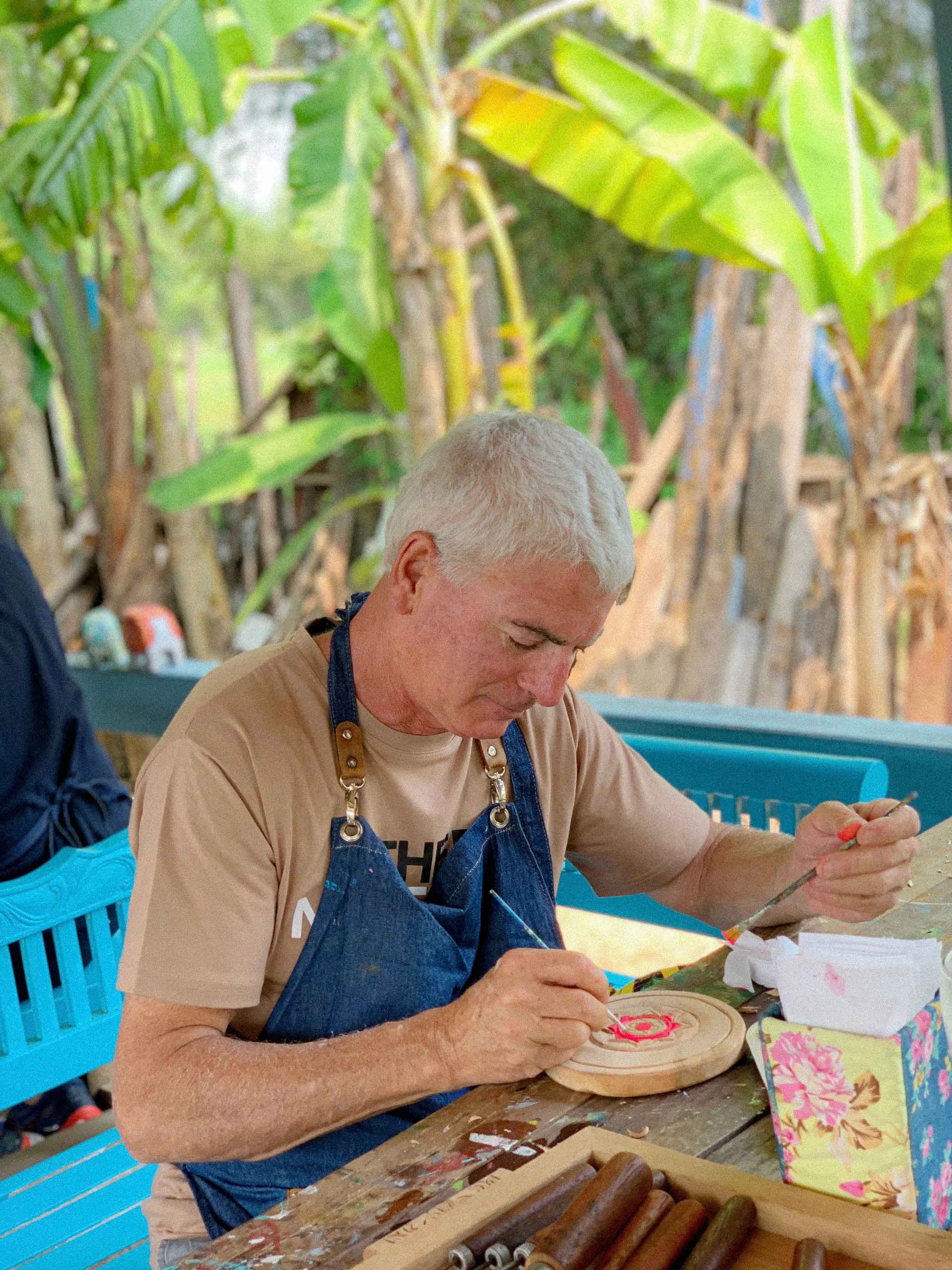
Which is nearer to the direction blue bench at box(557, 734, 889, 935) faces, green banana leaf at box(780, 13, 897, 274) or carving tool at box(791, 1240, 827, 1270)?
the carving tool

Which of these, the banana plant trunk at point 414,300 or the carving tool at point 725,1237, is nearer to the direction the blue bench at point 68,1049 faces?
the carving tool

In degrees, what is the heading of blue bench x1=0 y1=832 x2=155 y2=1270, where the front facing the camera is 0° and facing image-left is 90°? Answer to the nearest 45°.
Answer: approximately 315°

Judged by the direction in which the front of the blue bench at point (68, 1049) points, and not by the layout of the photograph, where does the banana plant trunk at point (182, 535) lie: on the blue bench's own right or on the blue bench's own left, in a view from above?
on the blue bench's own left

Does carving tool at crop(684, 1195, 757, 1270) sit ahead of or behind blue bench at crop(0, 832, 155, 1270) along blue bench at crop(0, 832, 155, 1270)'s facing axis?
ahead

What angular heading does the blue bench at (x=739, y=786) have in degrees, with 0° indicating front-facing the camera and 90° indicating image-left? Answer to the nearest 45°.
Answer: approximately 45°

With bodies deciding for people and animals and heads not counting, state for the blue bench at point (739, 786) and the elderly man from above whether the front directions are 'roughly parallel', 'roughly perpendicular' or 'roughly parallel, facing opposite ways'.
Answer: roughly perpendicular

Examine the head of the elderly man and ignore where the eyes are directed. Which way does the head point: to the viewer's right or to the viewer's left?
to the viewer's right
